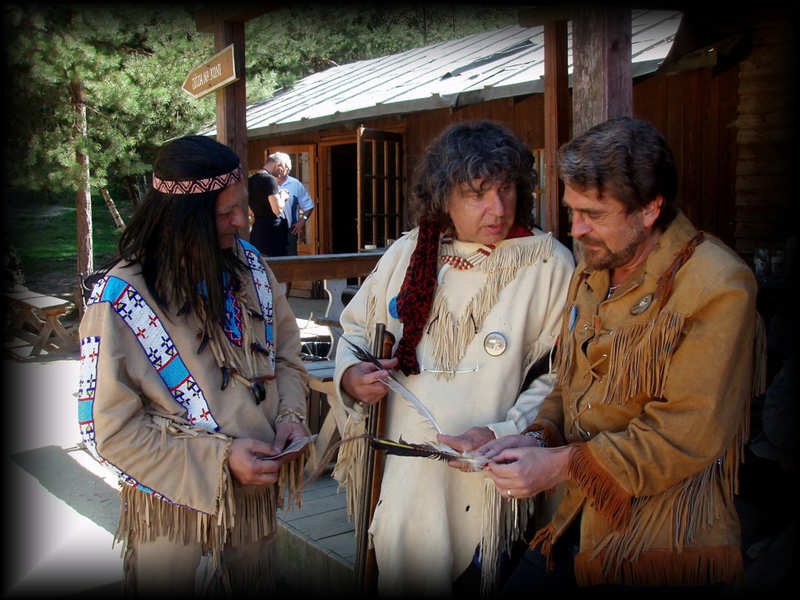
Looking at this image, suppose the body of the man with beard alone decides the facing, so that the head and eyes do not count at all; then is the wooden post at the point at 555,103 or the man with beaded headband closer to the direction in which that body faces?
the man with beaded headband

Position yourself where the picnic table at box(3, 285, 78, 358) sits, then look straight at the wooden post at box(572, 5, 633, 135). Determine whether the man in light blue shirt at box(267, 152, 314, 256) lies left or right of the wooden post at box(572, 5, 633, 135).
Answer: left

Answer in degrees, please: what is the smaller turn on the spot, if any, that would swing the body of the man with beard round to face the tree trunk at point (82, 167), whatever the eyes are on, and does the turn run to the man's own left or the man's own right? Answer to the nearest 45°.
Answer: approximately 90° to the man's own right

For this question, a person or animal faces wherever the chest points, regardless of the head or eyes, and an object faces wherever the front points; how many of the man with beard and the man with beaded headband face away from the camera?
0

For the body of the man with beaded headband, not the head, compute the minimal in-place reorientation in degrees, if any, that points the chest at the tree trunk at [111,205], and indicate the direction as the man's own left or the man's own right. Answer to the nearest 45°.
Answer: approximately 135° to the man's own left

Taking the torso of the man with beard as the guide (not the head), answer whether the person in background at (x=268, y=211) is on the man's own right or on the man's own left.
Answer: on the man's own right

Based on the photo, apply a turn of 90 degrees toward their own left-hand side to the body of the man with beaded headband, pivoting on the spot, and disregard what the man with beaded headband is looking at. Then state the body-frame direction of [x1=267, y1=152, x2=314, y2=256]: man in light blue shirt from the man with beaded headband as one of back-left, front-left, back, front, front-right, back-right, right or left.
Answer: front-left

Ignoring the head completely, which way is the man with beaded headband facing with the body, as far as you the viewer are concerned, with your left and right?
facing the viewer and to the right of the viewer

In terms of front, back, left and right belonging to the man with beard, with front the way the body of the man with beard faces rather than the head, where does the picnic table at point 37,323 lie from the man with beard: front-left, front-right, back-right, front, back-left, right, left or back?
right

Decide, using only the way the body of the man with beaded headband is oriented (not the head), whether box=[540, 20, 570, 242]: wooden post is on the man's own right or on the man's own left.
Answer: on the man's own left

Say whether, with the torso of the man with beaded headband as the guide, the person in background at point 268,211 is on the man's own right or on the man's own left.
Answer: on the man's own left

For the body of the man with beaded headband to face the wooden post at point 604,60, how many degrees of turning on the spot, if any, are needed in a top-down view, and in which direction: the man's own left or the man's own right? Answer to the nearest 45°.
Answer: approximately 45° to the man's own left
